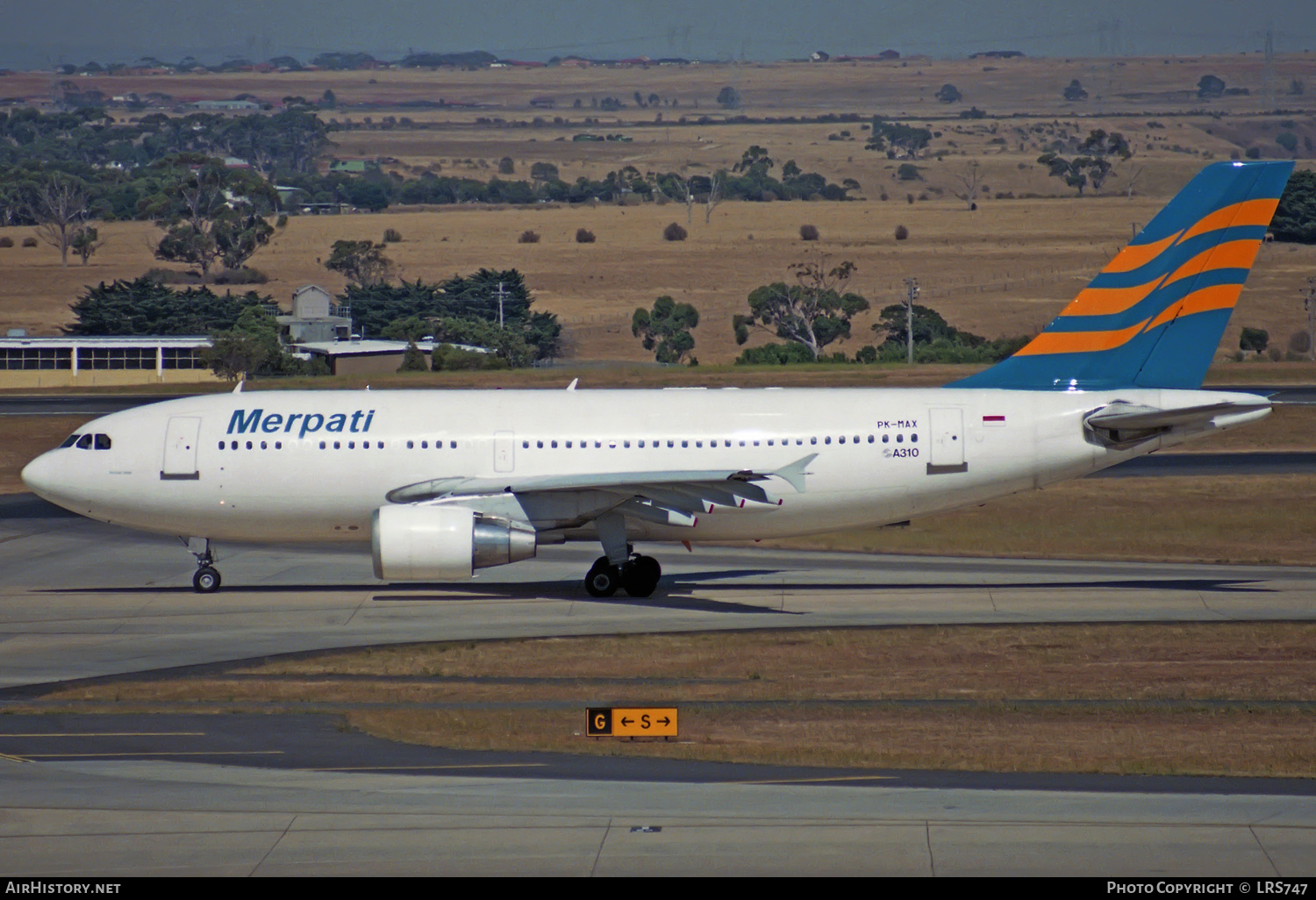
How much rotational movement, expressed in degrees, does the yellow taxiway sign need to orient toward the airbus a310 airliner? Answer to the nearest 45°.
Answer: approximately 180°

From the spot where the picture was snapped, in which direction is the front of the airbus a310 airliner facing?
facing to the left of the viewer

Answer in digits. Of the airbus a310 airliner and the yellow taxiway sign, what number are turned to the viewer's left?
1

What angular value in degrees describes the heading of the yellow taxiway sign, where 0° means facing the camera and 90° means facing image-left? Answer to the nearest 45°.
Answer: approximately 0°

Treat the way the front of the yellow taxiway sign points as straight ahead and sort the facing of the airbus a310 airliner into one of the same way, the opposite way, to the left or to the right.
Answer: to the right
